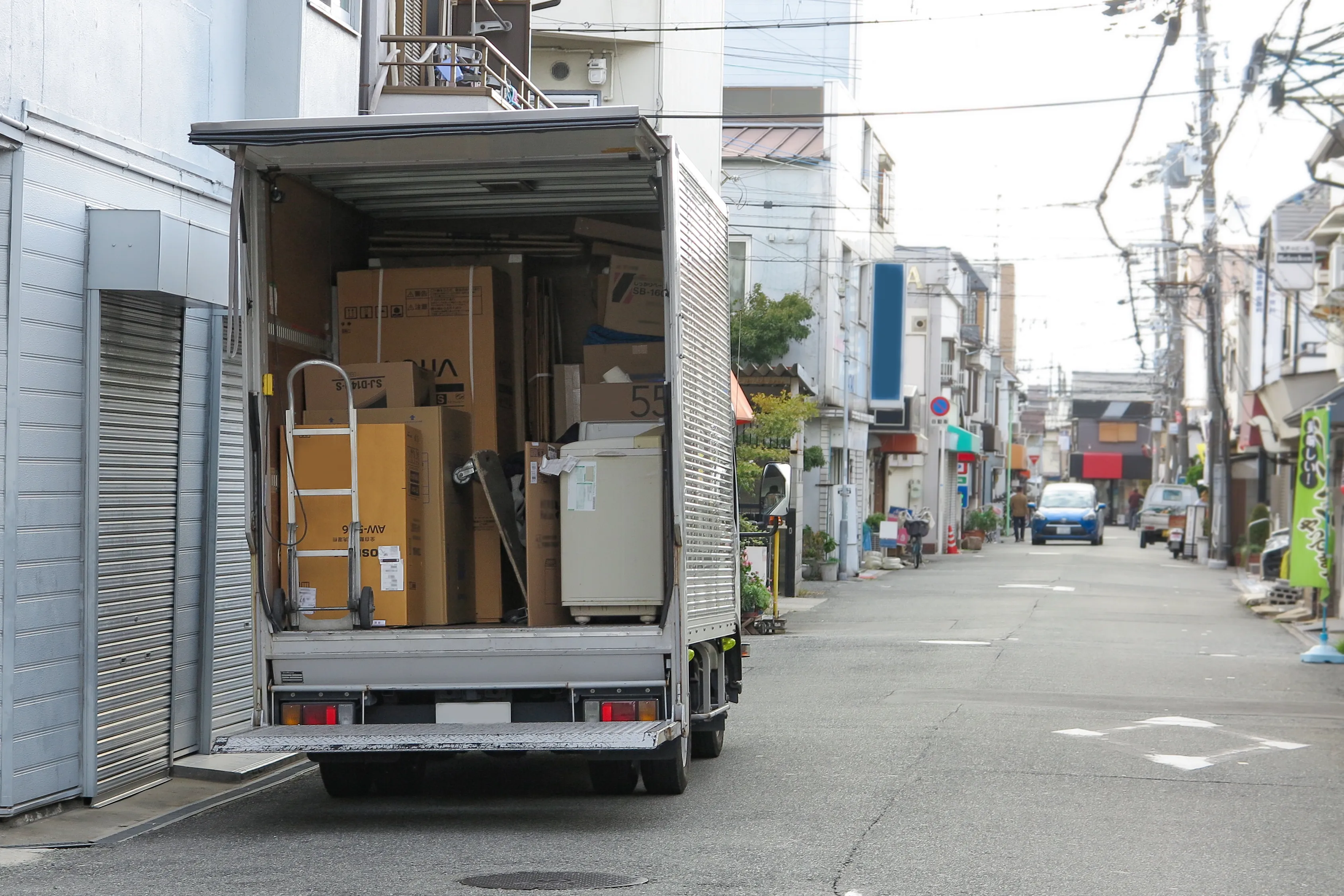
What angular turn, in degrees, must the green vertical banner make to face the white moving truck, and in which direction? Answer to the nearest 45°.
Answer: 0° — it already faces it

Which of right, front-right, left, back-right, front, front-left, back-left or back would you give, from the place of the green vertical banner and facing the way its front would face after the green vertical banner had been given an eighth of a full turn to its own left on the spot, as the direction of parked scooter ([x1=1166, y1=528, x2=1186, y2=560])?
back-left

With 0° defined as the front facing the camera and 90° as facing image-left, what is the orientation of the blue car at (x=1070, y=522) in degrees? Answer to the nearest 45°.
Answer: approximately 0°

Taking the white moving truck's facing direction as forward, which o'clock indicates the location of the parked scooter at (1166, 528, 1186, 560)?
The parked scooter is roughly at 1 o'clock from the white moving truck.

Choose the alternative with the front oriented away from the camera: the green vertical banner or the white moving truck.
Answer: the white moving truck

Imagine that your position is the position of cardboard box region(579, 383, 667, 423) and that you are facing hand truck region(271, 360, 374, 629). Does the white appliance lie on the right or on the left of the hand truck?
left

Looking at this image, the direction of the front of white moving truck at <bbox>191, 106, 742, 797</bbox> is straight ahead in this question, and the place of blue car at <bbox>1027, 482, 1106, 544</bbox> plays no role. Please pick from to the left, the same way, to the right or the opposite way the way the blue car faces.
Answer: the opposite way

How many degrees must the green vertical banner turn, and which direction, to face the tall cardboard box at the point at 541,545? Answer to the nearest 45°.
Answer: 0° — it already faces it

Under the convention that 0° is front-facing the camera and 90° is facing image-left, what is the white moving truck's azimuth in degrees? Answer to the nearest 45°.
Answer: approximately 180°

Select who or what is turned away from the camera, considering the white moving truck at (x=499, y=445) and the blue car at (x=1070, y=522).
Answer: the white moving truck
